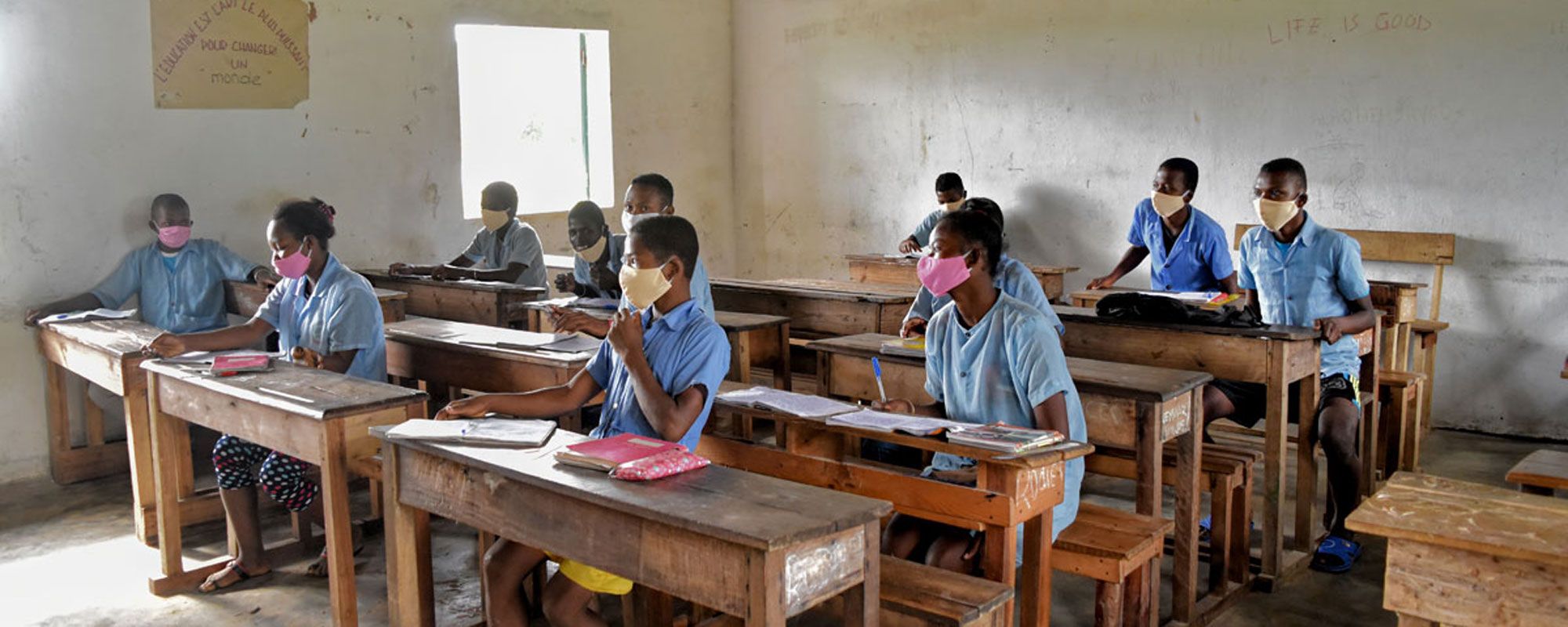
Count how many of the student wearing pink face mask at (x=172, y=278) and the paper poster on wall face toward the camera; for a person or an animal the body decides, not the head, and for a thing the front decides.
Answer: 2

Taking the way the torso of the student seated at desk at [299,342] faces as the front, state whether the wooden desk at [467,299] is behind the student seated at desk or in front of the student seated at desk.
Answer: behind

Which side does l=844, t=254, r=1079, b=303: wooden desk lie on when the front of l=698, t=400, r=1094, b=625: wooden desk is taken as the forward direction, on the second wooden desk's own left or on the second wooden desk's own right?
on the second wooden desk's own right

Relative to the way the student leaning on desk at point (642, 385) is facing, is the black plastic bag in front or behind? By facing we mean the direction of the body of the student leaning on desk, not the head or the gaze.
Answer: behind

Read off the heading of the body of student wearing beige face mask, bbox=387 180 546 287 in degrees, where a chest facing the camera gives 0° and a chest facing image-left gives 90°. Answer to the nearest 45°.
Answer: approximately 45°

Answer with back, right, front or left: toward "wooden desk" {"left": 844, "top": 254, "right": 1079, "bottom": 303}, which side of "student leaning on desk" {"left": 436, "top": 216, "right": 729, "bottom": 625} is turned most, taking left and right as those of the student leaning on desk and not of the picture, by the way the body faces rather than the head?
back
